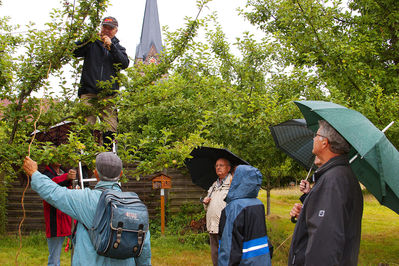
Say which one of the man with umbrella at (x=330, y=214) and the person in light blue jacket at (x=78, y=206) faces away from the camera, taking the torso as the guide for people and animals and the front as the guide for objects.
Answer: the person in light blue jacket

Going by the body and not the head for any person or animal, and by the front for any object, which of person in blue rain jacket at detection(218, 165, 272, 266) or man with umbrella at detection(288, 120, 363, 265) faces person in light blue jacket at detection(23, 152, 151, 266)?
the man with umbrella

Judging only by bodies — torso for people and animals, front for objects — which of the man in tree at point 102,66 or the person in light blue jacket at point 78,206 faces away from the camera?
the person in light blue jacket

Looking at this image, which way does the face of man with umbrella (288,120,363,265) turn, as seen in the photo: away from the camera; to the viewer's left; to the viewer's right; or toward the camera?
to the viewer's left

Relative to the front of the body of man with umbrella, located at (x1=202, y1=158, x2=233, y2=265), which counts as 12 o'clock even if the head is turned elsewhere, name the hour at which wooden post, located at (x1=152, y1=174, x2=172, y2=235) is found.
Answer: The wooden post is roughly at 4 o'clock from the man with umbrella.

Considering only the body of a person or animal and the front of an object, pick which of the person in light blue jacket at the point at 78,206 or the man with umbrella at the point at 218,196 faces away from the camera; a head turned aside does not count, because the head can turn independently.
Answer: the person in light blue jacket

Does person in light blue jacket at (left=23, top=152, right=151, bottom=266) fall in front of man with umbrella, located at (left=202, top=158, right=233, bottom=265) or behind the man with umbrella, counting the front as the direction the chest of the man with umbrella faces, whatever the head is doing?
in front

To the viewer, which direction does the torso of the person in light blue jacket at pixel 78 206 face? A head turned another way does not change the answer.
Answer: away from the camera

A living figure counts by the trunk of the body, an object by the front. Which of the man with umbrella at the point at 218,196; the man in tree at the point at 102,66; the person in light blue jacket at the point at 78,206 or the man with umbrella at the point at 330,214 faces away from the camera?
the person in light blue jacket

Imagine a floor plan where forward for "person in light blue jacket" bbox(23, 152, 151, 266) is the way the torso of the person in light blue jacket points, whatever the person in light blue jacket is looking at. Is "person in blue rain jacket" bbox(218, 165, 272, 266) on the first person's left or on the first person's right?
on the first person's right

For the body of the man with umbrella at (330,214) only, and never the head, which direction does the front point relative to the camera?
to the viewer's left

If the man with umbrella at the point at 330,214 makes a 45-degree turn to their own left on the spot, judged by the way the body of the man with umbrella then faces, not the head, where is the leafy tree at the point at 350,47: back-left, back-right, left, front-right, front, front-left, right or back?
back-right

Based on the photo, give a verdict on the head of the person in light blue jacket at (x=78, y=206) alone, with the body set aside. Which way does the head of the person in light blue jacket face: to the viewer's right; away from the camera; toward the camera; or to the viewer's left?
away from the camera
